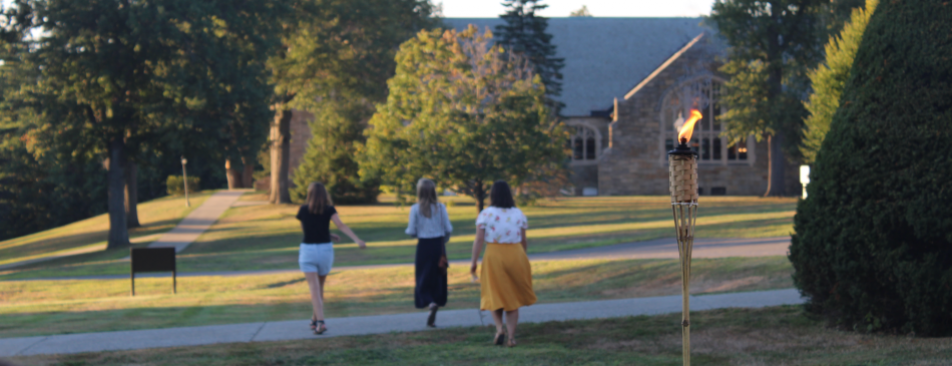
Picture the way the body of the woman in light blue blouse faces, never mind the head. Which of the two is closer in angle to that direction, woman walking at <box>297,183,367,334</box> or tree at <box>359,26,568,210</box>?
the tree

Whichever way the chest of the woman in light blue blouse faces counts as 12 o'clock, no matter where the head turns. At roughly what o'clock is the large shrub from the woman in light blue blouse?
The large shrub is roughly at 4 o'clock from the woman in light blue blouse.

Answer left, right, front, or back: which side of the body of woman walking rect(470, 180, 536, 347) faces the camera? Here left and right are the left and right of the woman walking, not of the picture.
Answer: back

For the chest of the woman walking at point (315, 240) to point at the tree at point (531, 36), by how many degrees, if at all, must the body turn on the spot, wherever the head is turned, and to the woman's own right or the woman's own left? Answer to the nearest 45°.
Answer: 0° — they already face it

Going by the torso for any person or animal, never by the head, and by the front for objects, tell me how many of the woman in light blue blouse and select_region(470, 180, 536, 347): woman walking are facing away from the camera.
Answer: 2

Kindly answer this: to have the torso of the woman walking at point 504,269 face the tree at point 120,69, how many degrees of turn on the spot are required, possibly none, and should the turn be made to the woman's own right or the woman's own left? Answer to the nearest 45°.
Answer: approximately 45° to the woman's own left

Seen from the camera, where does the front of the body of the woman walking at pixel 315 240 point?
away from the camera

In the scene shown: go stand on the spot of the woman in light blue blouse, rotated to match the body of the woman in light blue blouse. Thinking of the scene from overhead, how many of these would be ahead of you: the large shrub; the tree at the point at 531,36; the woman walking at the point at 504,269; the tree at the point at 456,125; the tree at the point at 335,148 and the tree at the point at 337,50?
4

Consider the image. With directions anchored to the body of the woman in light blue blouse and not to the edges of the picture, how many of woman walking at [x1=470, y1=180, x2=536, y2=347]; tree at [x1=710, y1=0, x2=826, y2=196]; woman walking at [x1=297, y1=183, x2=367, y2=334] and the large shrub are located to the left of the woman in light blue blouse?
1

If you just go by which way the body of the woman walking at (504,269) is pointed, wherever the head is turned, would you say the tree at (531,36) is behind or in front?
in front

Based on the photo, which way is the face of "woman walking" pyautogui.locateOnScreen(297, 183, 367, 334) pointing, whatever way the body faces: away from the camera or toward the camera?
away from the camera

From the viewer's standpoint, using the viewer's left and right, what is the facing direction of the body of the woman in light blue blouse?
facing away from the viewer

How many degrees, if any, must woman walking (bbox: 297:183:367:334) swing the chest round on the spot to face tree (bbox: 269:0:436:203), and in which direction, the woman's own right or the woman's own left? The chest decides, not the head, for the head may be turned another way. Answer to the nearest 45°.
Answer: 0° — they already face it

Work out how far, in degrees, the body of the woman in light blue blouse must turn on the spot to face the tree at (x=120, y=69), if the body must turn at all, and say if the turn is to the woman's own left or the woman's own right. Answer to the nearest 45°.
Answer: approximately 45° to the woman's own left

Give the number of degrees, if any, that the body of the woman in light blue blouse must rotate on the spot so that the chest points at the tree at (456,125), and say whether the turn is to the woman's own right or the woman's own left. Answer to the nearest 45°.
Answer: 0° — they already face it

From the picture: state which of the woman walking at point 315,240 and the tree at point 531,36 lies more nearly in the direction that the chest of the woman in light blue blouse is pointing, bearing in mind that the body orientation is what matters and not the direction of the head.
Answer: the tree

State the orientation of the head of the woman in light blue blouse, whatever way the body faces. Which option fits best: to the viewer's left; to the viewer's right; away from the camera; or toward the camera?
away from the camera

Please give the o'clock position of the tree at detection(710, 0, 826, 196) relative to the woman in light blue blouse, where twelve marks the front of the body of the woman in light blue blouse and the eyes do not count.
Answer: The tree is roughly at 1 o'clock from the woman in light blue blouse.

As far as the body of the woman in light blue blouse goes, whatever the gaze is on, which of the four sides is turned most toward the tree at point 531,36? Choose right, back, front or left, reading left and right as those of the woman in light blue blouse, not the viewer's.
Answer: front
